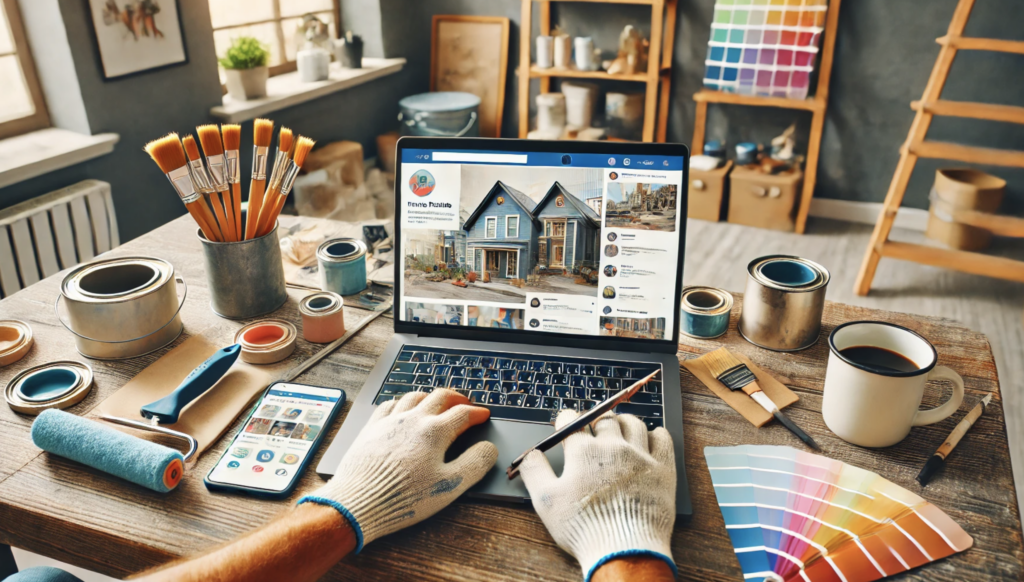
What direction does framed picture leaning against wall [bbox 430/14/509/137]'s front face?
toward the camera

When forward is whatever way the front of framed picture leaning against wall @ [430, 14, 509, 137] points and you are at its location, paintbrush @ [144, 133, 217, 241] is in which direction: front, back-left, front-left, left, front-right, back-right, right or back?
front

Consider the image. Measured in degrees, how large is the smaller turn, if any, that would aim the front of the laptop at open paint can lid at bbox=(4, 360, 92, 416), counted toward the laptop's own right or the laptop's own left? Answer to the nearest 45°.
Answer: approximately 90° to the laptop's own right

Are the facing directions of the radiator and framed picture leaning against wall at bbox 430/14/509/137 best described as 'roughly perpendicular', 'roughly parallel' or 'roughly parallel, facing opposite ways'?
roughly perpendicular

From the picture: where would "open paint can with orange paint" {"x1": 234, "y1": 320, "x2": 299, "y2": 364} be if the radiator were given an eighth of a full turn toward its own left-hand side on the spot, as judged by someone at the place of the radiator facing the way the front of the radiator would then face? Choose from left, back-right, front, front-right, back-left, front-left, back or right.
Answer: right

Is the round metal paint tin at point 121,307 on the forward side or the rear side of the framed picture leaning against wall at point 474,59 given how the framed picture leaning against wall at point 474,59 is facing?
on the forward side

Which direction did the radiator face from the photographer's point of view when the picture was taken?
facing the viewer and to the right of the viewer

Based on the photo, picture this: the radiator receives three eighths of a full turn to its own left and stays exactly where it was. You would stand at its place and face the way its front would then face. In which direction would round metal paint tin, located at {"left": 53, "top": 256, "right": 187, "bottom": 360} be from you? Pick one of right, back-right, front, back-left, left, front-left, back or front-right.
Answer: back

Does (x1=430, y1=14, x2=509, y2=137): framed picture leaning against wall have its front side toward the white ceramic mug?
yes

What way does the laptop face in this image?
toward the camera

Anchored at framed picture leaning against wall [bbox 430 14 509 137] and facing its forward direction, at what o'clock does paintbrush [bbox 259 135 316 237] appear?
The paintbrush is roughly at 12 o'clock from the framed picture leaning against wall.

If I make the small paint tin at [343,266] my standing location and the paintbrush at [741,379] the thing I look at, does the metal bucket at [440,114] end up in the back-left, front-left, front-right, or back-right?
back-left
